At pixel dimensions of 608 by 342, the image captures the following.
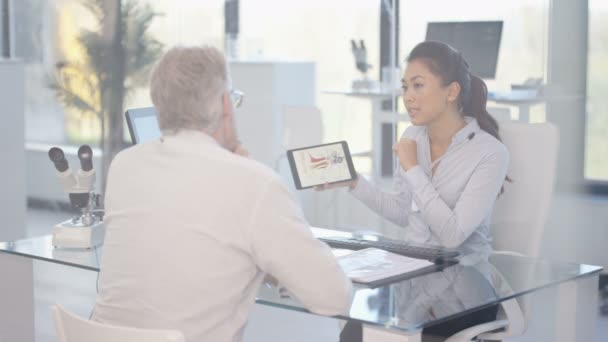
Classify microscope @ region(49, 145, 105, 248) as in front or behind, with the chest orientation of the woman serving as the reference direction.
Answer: in front

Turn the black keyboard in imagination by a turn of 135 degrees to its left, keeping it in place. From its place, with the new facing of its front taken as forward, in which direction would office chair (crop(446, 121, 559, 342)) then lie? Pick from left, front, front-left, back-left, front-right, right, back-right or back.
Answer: back-right

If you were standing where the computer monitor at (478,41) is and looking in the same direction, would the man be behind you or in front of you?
in front

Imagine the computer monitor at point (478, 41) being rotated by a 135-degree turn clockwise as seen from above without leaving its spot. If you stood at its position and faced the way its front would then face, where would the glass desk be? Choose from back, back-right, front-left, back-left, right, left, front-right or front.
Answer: back-left

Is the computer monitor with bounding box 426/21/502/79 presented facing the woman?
yes

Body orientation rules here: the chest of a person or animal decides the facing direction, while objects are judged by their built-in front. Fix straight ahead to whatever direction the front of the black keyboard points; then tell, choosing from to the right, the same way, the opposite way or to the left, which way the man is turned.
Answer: the same way

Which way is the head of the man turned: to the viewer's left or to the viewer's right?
to the viewer's right

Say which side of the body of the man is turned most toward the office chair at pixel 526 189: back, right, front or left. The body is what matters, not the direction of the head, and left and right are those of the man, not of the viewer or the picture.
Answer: front

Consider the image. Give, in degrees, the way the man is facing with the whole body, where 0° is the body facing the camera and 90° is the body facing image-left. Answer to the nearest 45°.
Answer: approximately 225°

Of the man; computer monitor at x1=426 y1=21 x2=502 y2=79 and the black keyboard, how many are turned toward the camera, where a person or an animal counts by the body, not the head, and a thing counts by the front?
1

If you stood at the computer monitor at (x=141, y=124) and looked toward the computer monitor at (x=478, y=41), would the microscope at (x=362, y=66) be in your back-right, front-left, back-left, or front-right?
front-left

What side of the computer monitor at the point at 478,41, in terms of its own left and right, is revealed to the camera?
front

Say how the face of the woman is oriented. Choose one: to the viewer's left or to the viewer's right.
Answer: to the viewer's left

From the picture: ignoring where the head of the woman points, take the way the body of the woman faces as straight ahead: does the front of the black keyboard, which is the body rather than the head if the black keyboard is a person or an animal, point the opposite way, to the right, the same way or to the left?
the opposite way

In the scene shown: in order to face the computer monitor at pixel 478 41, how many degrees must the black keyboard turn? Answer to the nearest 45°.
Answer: approximately 45° to its left

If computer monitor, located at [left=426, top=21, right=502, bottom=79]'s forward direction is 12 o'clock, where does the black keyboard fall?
The black keyboard is roughly at 12 o'clock from the computer monitor.

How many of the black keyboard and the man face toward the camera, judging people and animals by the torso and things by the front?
0
